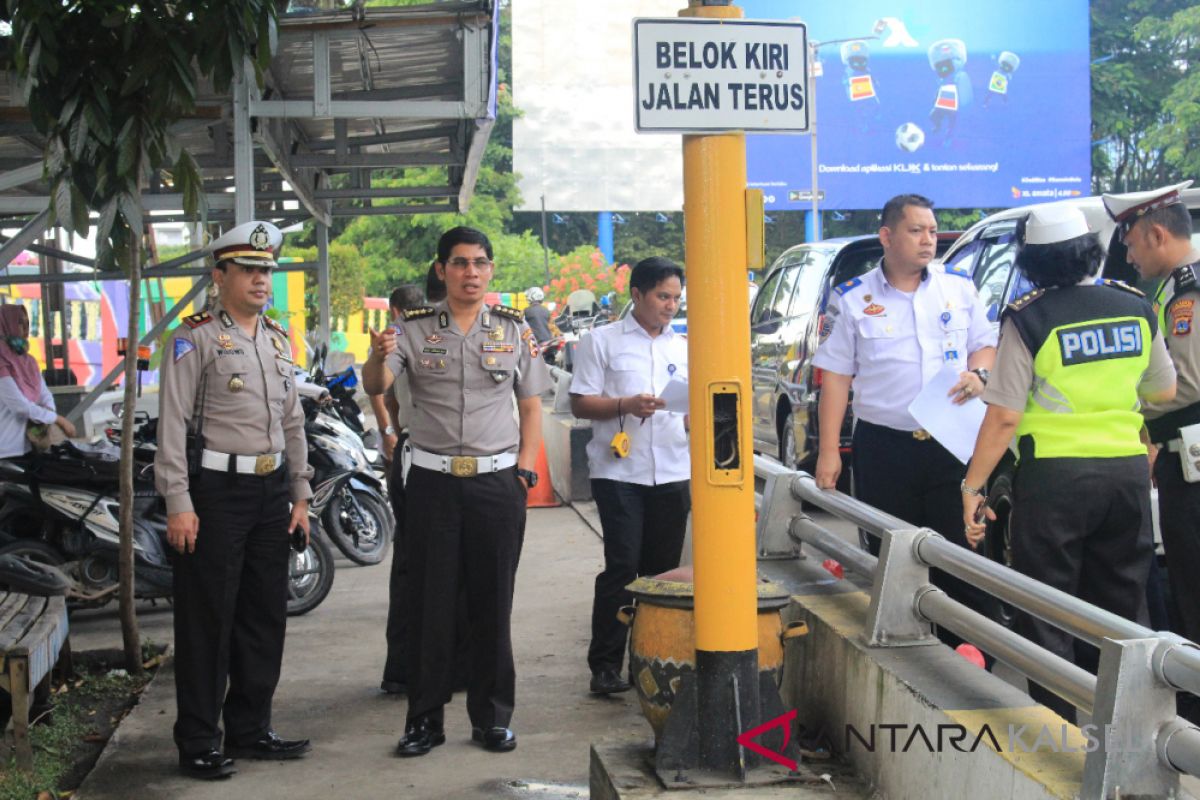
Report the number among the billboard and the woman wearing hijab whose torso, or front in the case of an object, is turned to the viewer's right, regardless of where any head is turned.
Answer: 1

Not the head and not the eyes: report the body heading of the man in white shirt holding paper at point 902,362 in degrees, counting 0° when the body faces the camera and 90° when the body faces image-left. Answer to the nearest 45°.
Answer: approximately 315°

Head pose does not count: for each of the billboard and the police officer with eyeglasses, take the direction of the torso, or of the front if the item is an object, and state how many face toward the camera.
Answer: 2

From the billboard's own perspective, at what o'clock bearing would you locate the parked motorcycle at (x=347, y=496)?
The parked motorcycle is roughly at 12 o'clock from the billboard.

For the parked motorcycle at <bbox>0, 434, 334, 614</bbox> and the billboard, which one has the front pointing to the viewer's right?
the parked motorcycle

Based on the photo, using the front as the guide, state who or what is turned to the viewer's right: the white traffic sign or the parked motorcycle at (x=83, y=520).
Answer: the parked motorcycle

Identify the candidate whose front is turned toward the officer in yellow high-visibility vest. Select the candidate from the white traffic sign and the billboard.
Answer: the billboard

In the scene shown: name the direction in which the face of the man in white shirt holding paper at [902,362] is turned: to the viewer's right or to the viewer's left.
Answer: to the viewer's right

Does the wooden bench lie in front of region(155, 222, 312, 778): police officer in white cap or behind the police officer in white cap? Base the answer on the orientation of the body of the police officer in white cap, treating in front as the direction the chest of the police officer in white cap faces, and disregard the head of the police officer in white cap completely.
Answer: behind

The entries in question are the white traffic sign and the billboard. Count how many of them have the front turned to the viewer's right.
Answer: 0

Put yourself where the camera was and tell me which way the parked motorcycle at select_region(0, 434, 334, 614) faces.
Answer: facing to the right of the viewer
